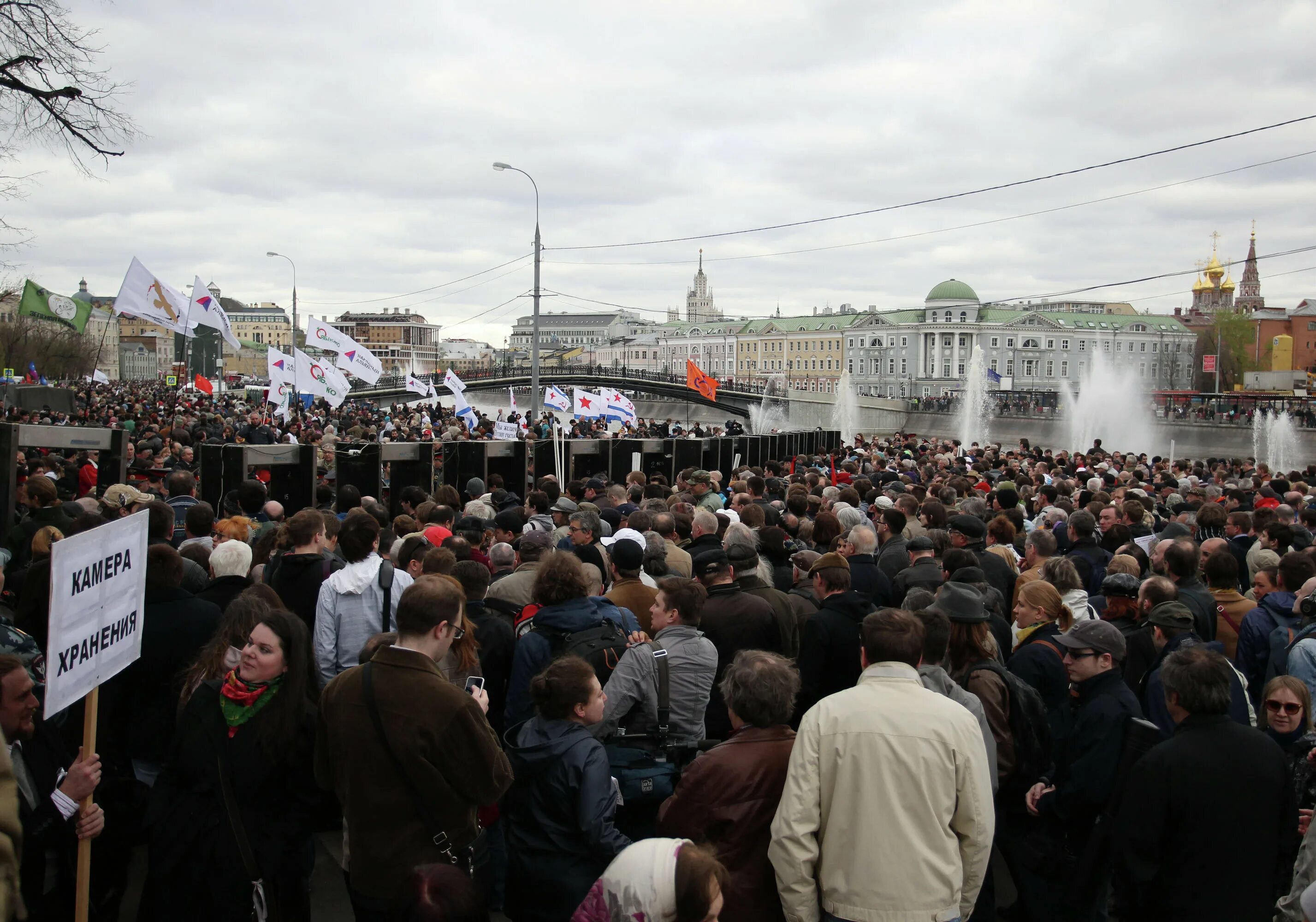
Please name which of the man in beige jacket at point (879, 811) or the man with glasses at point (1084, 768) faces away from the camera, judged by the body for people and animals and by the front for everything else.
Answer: the man in beige jacket

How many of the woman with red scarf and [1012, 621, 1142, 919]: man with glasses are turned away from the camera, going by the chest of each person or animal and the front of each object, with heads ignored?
0

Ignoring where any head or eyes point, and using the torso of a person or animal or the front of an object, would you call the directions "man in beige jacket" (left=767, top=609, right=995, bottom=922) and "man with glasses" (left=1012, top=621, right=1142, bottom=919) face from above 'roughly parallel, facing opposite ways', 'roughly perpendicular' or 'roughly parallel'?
roughly perpendicular

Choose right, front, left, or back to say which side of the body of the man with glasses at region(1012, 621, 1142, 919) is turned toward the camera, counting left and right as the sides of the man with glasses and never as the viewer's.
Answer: left

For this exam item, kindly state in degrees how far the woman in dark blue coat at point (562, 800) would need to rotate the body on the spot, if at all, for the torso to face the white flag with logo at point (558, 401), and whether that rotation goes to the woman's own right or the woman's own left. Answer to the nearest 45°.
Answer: approximately 45° to the woman's own left

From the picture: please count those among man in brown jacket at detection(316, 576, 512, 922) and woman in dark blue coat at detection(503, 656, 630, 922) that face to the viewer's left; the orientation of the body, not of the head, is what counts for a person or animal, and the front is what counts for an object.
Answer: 0

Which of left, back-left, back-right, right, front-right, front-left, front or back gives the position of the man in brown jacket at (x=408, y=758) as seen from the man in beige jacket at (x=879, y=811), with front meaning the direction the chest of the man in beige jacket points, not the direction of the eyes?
left

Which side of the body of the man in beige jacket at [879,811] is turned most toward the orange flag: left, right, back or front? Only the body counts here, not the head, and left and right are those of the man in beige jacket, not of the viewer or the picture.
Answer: front

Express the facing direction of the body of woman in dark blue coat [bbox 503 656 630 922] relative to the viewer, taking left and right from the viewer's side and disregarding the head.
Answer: facing away from the viewer and to the right of the viewer

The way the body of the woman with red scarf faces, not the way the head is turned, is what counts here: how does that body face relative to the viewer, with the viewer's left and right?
facing the viewer and to the left of the viewer

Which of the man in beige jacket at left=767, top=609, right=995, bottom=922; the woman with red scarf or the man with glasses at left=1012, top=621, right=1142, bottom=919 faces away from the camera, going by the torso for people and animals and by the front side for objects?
the man in beige jacket

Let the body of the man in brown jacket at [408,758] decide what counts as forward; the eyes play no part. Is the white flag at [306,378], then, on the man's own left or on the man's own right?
on the man's own left

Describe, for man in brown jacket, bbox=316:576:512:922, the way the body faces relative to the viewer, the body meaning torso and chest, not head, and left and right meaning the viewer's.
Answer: facing away from the viewer and to the right of the viewer

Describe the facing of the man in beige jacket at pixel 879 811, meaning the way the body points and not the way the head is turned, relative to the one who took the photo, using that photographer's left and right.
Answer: facing away from the viewer
